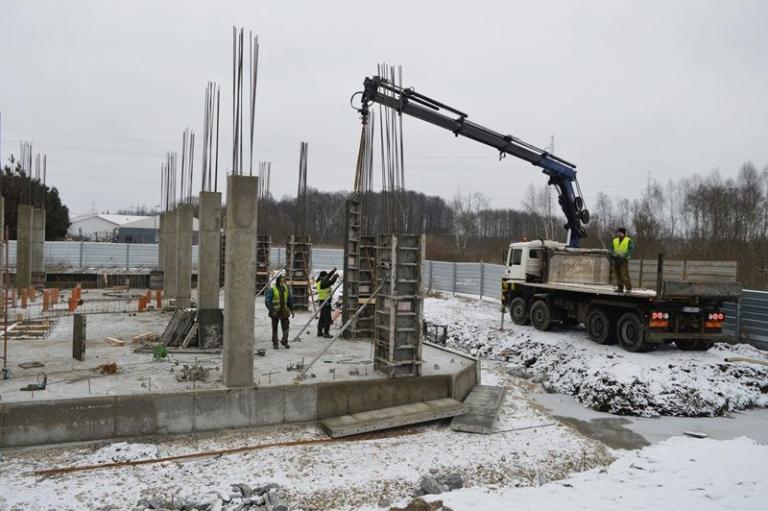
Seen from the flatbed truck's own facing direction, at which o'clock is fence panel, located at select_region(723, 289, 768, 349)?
The fence panel is roughly at 4 o'clock from the flatbed truck.

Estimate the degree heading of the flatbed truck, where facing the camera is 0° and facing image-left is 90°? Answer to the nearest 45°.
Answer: approximately 135°

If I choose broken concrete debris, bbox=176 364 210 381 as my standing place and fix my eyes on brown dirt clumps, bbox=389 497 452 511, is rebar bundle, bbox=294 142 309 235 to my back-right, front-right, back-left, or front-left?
back-left

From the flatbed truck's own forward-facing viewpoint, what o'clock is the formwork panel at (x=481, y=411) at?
The formwork panel is roughly at 8 o'clock from the flatbed truck.

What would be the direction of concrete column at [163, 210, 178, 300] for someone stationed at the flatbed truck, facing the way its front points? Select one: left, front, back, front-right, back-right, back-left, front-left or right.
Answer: front-left

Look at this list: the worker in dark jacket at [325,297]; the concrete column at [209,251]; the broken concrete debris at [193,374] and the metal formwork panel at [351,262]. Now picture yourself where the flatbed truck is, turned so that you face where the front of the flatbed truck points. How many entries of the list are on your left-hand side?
4

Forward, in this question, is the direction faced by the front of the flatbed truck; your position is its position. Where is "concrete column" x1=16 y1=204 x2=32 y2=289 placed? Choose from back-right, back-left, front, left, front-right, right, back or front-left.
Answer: front-left
